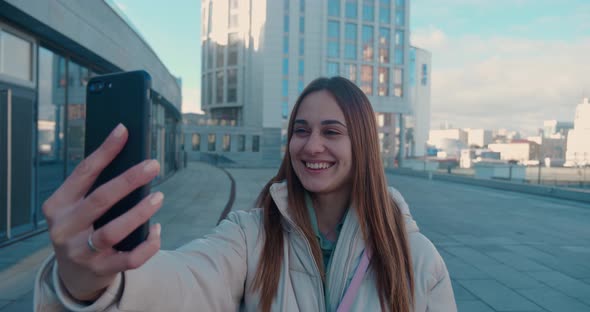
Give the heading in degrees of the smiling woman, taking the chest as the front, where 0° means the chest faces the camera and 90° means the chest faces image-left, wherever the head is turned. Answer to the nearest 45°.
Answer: approximately 45°

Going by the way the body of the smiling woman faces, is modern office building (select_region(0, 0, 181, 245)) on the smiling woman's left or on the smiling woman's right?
on the smiling woman's right

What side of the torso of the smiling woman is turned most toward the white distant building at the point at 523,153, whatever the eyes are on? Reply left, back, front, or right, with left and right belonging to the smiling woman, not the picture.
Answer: back

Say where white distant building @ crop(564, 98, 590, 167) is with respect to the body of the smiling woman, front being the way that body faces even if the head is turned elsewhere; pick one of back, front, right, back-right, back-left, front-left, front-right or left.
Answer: back

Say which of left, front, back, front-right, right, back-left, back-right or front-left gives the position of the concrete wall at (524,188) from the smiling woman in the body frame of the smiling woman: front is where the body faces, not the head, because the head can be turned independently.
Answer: back

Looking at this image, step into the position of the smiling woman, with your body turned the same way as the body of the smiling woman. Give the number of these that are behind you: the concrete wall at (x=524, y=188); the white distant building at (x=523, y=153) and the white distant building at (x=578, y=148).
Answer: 3
